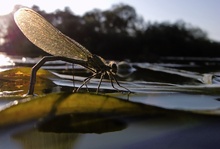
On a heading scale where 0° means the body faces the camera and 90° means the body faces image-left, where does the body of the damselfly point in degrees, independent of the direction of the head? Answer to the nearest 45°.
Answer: approximately 270°
